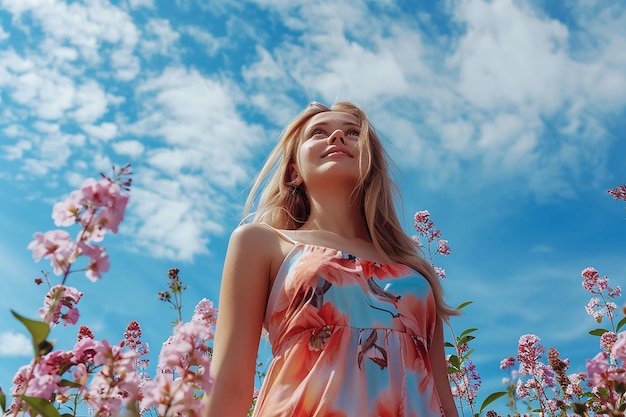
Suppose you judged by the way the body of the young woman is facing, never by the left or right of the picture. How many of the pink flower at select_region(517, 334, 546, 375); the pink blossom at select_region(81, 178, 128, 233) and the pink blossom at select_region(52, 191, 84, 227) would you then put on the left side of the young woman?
1

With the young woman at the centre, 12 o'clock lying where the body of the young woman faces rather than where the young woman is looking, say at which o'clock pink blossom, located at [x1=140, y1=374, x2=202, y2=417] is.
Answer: The pink blossom is roughly at 2 o'clock from the young woman.

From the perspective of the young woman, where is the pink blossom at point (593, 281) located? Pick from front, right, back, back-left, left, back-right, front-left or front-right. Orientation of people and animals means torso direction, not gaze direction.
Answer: left

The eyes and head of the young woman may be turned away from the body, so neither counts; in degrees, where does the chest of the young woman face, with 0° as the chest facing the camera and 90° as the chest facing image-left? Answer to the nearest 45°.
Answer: approximately 315°

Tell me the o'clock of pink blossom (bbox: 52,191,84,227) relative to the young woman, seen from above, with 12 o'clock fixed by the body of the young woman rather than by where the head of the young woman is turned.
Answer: The pink blossom is roughly at 2 o'clock from the young woman.

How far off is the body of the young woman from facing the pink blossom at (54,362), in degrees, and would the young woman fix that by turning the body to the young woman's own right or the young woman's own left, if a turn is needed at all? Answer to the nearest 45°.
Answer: approximately 90° to the young woman's own right

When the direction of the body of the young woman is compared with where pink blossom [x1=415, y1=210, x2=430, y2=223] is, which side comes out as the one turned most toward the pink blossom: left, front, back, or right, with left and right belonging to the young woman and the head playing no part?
left

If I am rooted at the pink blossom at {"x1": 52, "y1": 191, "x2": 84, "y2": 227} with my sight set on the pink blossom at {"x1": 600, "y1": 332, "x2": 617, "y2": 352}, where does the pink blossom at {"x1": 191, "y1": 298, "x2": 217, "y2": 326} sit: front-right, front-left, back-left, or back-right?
front-left

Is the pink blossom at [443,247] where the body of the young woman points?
no

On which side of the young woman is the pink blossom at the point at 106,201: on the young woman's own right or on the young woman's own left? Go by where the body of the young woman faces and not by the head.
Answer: on the young woman's own right

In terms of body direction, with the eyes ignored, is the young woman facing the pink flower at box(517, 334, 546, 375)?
no

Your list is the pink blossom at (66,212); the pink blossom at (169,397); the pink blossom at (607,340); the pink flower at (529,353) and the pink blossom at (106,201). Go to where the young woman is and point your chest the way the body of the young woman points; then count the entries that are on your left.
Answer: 2

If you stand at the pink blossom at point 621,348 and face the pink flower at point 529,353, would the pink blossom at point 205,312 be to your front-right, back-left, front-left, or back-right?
front-left
